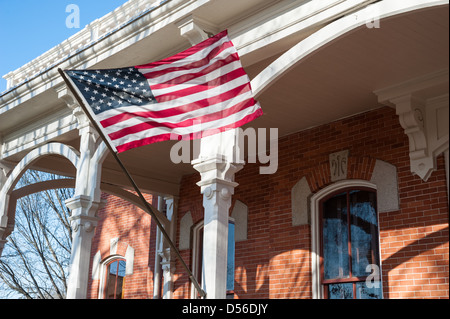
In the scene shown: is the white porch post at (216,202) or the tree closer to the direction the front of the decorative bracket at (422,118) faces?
the white porch post

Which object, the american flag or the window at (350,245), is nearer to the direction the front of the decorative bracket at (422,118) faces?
the american flag

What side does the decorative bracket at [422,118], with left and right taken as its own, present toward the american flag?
front

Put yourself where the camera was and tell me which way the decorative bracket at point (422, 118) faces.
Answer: facing the viewer and to the left of the viewer

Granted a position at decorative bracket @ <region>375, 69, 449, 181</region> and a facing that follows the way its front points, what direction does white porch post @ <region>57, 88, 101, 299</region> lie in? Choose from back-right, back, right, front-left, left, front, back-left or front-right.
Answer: front-right

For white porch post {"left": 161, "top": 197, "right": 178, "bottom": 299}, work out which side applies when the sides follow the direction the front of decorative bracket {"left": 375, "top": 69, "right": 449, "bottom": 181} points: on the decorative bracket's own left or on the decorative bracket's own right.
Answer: on the decorative bracket's own right

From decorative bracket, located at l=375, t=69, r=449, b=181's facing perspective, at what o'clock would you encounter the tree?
The tree is roughly at 3 o'clock from the decorative bracket.
